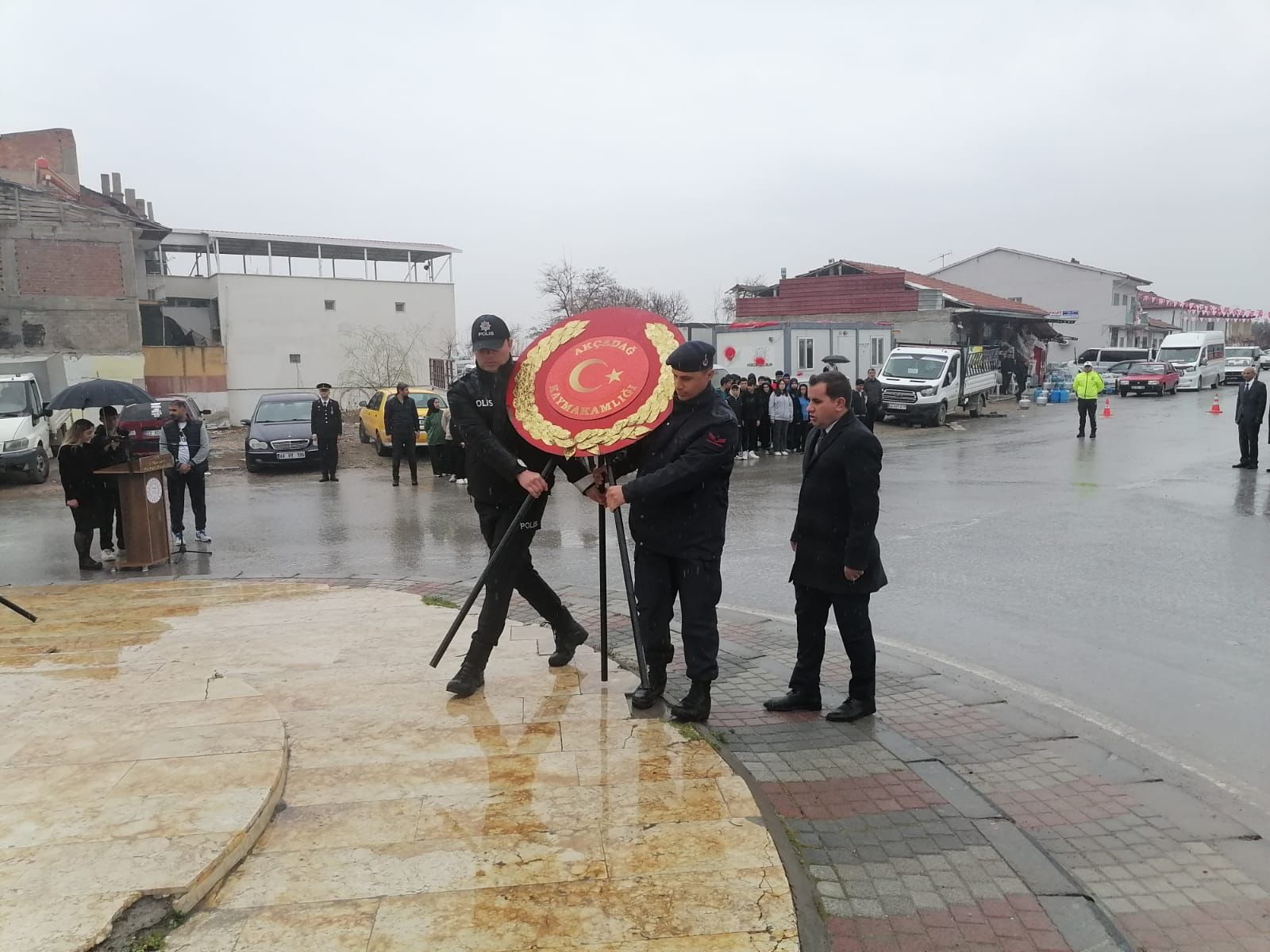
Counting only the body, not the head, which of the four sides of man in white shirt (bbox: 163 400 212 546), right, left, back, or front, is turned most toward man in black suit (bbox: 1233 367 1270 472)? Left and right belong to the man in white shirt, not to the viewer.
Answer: left

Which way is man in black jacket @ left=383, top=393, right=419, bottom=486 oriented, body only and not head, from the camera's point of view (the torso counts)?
toward the camera

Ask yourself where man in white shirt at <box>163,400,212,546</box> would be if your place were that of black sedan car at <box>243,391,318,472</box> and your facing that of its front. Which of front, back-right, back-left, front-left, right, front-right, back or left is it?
front

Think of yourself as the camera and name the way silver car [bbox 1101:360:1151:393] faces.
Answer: facing the viewer and to the left of the viewer

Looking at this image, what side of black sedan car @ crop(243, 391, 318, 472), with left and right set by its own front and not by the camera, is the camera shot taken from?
front

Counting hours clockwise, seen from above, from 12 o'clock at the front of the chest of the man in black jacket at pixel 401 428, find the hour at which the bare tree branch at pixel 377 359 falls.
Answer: The bare tree branch is roughly at 6 o'clock from the man in black jacket.

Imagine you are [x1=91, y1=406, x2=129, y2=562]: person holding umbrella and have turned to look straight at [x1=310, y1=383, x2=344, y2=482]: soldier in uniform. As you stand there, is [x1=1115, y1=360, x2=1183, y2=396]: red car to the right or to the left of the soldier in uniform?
right

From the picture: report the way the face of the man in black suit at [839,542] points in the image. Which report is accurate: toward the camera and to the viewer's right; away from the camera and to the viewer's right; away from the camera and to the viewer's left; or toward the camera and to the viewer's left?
toward the camera and to the viewer's left

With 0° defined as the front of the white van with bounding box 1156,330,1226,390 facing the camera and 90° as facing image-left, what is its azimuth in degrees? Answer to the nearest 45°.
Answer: approximately 45°

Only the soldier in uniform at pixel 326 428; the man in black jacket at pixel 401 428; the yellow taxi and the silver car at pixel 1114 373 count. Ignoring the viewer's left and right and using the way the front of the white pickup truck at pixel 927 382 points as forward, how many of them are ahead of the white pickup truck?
3

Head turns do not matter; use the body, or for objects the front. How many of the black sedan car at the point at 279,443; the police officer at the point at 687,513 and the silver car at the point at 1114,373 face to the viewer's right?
0

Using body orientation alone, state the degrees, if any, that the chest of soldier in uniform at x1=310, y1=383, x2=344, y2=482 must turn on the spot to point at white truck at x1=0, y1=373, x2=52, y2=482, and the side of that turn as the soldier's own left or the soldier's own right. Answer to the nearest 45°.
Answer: approximately 90° to the soldier's own right
